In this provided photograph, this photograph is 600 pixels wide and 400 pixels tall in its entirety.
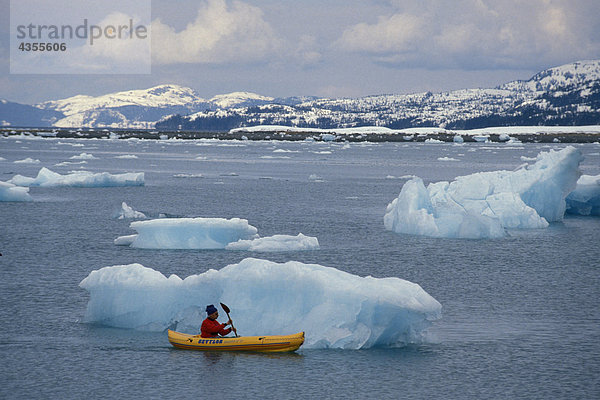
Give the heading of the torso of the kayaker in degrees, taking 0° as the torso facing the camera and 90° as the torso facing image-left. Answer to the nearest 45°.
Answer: approximately 270°

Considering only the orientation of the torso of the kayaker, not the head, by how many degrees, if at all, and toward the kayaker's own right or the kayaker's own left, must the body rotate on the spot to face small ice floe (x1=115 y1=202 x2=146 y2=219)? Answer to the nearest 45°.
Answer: approximately 90° to the kayaker's own left

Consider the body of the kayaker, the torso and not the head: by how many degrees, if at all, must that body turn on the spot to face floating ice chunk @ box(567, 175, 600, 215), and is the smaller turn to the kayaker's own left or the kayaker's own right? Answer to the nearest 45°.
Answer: approximately 45° to the kayaker's own left

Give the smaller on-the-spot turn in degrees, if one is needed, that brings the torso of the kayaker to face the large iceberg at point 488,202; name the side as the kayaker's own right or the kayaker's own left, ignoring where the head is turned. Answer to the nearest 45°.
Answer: approximately 45° to the kayaker's own left

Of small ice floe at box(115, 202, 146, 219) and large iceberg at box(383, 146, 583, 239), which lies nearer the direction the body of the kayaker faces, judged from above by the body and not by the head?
the large iceberg

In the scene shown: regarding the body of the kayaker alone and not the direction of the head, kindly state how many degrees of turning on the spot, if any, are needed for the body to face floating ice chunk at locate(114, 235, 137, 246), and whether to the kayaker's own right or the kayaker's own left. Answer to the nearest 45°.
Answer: approximately 90° to the kayaker's own left

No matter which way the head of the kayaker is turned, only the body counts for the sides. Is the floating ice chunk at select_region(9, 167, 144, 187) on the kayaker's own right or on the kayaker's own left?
on the kayaker's own left

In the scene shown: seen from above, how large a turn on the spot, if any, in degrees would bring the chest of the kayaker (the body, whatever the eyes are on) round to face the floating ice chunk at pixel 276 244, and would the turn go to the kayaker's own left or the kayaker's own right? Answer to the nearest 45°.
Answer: approximately 90° to the kayaker's own left

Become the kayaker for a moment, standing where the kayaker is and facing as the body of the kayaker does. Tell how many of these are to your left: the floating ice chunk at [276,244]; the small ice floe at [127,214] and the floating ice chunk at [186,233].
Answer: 3

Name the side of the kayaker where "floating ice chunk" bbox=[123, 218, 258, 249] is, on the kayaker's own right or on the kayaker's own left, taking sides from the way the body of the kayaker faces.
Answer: on the kayaker's own left

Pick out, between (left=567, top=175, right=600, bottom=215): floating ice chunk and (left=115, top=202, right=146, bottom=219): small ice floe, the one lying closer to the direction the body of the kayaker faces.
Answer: the floating ice chunk
